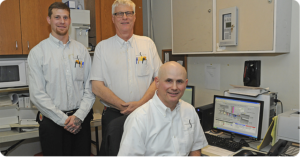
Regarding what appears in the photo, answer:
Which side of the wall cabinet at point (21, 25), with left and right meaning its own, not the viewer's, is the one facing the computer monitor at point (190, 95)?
left

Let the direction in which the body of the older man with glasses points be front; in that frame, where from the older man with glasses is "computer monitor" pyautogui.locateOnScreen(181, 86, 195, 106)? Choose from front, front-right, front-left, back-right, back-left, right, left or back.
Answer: back-left

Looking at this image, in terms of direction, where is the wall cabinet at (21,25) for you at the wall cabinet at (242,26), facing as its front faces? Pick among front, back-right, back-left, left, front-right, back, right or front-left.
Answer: right

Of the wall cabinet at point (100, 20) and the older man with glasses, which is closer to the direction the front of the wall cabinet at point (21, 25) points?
the older man with glasses

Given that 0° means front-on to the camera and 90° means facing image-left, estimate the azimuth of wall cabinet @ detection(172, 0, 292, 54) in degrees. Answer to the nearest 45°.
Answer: approximately 0°

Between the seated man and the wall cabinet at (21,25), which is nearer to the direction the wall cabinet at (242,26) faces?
the seated man

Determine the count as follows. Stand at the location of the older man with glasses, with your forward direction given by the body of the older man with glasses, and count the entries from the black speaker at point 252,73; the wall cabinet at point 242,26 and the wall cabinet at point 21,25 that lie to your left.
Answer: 2

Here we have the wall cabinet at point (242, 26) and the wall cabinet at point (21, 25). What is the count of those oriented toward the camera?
2
